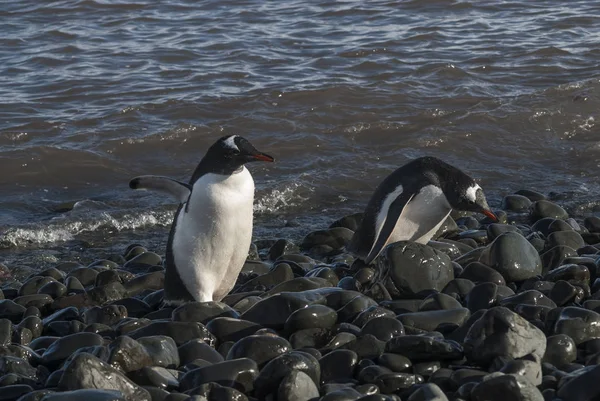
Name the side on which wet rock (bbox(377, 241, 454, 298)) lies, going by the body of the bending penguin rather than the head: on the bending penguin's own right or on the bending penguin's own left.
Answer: on the bending penguin's own right

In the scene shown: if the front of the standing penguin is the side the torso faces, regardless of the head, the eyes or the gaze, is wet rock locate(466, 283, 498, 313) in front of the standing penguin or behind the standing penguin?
in front

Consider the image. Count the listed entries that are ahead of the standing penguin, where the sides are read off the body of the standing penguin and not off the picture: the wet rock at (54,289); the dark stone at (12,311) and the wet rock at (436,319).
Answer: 1

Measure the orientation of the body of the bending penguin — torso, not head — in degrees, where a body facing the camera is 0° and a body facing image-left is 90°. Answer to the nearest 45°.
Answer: approximately 270°

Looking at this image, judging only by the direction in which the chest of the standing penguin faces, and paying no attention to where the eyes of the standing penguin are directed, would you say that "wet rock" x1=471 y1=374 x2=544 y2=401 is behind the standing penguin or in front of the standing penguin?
in front

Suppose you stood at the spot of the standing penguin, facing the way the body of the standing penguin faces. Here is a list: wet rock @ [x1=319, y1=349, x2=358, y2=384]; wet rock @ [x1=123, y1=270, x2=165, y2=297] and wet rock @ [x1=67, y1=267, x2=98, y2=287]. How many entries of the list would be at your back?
2

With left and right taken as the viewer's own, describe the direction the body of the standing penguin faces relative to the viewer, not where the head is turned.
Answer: facing the viewer and to the right of the viewer

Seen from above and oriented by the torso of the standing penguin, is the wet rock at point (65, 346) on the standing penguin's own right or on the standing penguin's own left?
on the standing penguin's own right

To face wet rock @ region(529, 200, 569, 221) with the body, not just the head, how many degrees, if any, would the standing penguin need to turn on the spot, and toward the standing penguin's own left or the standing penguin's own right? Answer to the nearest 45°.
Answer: approximately 90° to the standing penguin's own left

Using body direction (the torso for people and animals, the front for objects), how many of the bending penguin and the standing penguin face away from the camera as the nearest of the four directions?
0

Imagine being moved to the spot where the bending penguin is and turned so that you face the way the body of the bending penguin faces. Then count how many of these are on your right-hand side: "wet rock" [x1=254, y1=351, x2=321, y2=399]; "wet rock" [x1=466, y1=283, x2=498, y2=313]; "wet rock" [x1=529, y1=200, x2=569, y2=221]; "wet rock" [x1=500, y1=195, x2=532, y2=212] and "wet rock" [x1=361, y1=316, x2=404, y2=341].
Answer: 3

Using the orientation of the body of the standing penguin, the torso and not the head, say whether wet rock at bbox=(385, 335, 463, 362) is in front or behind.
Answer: in front
